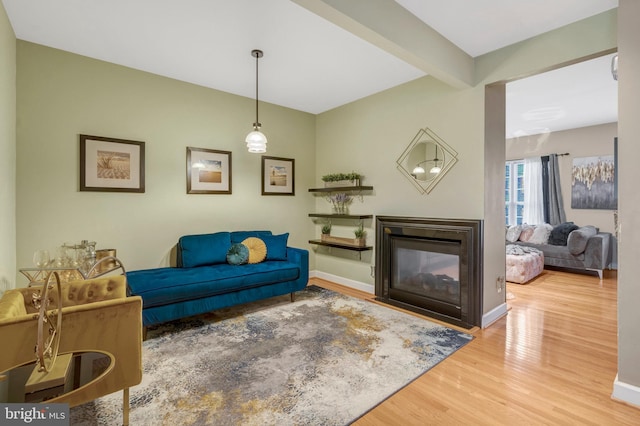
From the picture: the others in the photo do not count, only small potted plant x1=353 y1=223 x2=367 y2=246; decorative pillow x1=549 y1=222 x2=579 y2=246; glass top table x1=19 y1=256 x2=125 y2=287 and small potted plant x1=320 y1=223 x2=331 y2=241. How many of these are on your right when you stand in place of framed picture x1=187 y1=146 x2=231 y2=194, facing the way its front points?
1

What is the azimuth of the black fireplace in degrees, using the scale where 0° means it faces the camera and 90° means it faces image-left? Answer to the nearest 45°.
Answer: approximately 45°

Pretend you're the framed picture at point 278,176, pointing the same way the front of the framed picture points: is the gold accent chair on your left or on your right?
on your right

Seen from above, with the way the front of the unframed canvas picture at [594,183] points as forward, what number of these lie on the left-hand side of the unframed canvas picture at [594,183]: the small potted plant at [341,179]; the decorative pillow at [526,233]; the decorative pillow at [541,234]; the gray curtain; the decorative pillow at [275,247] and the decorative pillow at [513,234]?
0

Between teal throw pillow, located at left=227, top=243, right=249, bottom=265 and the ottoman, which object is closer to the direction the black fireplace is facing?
the teal throw pillow

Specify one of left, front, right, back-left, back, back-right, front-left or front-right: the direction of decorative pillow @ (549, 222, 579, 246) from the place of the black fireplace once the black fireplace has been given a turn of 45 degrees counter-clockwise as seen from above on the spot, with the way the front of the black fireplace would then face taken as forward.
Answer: back-left

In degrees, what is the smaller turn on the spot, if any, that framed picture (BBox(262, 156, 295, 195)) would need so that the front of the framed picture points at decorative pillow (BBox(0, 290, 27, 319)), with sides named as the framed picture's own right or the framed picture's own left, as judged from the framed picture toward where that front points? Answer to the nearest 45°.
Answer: approximately 90° to the framed picture's own right

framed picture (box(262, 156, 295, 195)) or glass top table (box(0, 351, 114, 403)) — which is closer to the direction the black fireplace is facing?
the glass top table

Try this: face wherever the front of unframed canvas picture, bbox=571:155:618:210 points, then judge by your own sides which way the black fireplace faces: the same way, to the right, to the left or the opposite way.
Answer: the same way

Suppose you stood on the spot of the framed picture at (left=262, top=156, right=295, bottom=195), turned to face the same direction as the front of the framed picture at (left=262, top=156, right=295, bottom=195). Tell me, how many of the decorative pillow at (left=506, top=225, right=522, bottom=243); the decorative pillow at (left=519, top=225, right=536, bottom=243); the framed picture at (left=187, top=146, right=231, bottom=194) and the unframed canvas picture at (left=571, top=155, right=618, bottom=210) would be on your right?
1

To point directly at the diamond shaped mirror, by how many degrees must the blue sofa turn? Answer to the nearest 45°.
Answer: approximately 45° to its left

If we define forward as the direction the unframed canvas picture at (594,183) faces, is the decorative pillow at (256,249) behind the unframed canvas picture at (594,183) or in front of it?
in front

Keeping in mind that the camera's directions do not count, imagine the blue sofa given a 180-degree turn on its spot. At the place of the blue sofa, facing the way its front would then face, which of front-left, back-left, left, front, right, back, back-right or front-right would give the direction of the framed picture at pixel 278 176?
right

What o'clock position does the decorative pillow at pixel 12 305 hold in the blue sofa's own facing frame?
The decorative pillow is roughly at 3 o'clock from the blue sofa.

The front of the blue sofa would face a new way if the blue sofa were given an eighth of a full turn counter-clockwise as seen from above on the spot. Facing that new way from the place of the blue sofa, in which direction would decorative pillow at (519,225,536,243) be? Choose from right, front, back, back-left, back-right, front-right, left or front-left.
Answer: front

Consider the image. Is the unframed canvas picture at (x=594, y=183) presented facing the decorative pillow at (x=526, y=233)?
no
